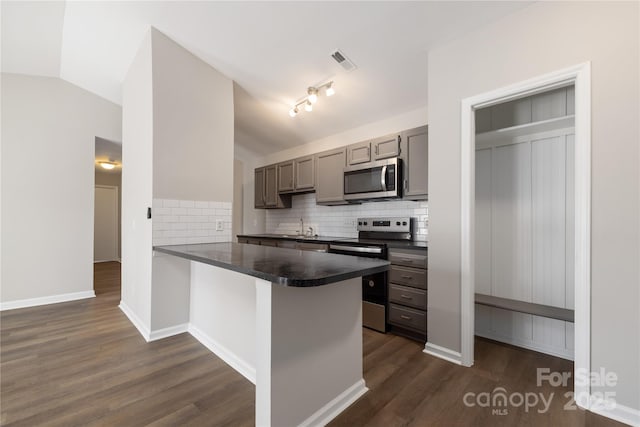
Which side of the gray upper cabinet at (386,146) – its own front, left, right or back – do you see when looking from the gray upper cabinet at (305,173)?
right

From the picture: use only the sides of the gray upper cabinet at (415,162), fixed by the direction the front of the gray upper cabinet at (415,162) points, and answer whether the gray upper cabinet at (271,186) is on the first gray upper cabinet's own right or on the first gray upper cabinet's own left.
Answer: on the first gray upper cabinet's own right

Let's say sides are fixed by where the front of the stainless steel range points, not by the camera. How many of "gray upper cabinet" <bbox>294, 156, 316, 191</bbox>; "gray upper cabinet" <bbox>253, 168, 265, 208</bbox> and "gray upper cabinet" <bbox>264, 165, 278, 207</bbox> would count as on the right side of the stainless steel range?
3

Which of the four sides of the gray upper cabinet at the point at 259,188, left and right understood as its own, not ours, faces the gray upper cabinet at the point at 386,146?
left

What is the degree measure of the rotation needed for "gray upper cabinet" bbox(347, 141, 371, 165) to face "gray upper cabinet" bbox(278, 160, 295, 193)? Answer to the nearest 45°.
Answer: approximately 90° to its right

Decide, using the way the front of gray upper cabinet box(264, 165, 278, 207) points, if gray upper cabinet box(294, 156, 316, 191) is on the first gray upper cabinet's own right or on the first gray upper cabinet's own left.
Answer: on the first gray upper cabinet's own left

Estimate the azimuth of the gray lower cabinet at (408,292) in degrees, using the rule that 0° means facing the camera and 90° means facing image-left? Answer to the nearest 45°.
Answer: approximately 45°

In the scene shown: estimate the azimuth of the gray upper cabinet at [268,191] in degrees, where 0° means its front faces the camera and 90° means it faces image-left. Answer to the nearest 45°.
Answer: approximately 45°

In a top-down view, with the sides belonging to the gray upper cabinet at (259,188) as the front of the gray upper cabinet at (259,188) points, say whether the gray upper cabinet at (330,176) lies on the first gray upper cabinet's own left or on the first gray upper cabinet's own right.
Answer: on the first gray upper cabinet's own left
